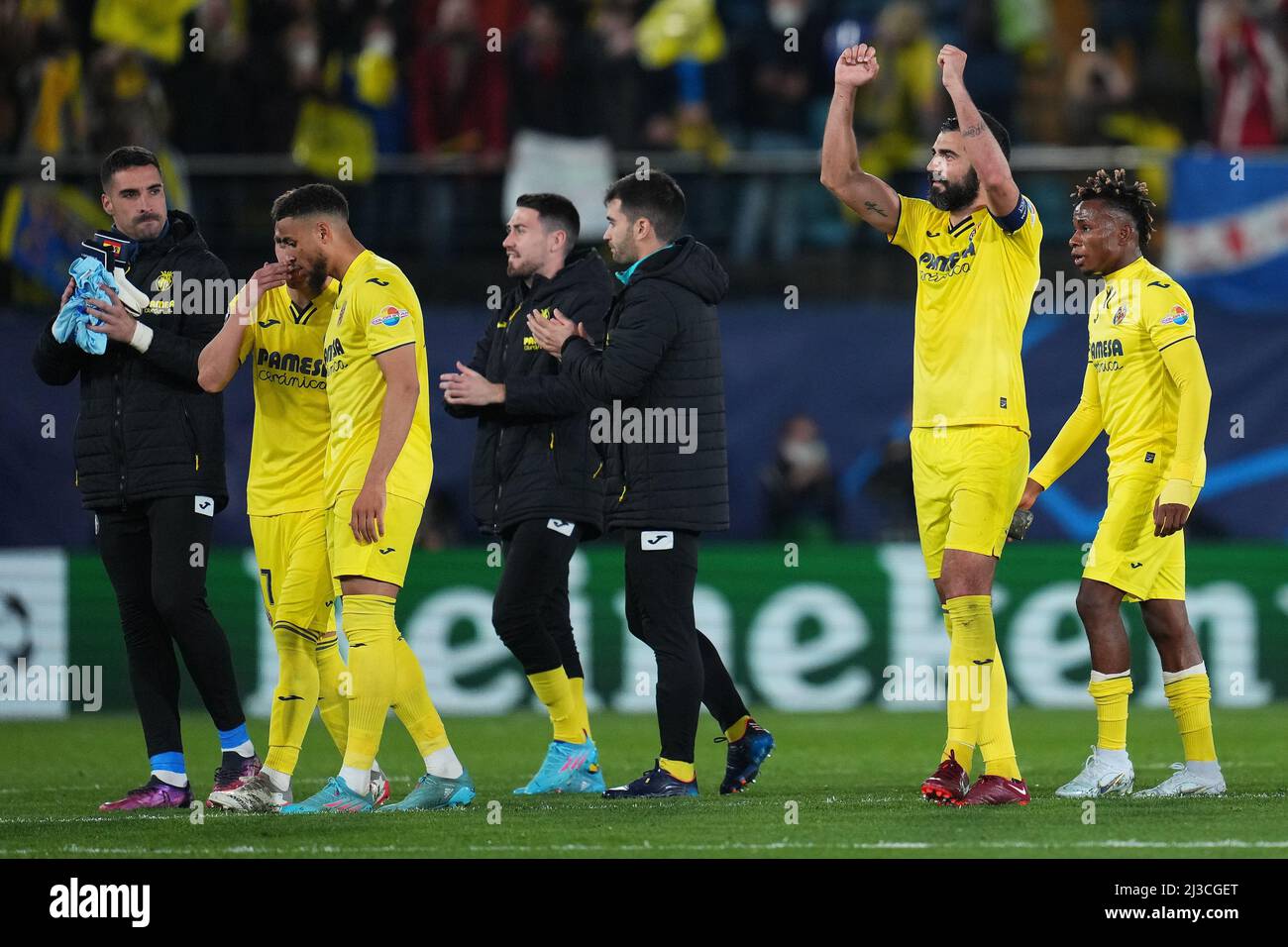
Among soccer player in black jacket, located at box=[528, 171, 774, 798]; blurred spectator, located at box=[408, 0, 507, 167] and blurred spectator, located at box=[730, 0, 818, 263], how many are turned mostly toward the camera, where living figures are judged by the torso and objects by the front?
2

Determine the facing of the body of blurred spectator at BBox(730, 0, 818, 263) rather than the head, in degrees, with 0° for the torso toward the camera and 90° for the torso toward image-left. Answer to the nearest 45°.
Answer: approximately 0°

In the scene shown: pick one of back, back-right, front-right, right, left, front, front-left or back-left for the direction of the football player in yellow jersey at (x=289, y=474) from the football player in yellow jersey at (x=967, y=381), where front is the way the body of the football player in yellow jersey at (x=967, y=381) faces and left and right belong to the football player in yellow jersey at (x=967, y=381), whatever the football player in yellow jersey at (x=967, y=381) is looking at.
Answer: front-right

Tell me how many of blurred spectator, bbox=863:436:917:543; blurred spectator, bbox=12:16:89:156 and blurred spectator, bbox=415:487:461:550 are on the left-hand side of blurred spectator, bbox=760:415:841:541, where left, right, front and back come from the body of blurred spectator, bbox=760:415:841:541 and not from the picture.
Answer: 1

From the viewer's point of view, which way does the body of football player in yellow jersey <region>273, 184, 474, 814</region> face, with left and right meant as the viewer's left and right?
facing to the left of the viewer

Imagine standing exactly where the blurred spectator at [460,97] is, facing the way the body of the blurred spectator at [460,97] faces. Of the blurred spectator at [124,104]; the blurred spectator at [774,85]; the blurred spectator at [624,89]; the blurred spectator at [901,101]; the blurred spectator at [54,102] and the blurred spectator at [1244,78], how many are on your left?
4

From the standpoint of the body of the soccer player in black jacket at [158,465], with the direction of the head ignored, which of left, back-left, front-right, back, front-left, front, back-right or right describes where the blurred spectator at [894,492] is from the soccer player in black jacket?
back

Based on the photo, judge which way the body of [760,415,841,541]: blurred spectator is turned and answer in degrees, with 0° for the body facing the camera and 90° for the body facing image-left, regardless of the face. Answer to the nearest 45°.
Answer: approximately 0°

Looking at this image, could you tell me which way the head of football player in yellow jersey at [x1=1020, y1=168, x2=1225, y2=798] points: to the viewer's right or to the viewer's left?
to the viewer's left

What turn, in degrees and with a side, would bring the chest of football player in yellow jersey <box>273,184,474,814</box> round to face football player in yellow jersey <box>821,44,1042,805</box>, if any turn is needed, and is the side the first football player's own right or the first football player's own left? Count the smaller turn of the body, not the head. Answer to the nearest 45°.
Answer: approximately 180°

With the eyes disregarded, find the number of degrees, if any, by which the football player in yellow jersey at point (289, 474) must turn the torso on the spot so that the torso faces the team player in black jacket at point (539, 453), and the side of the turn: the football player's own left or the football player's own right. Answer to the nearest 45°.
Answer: approximately 135° to the football player's own left

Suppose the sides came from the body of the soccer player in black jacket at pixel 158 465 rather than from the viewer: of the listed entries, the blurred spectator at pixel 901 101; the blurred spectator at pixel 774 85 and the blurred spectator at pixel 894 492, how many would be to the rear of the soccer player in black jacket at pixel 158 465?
3
